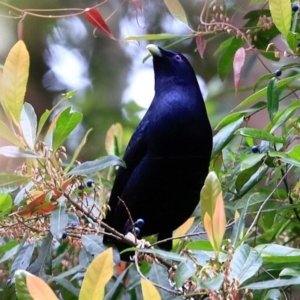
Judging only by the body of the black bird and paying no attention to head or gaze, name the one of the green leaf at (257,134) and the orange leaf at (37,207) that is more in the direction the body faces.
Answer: the green leaf

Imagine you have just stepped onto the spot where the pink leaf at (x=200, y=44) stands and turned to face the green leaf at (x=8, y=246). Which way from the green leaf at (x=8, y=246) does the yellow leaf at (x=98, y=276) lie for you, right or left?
left

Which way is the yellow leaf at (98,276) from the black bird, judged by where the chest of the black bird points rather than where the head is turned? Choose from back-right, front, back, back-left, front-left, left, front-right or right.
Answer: front-right
